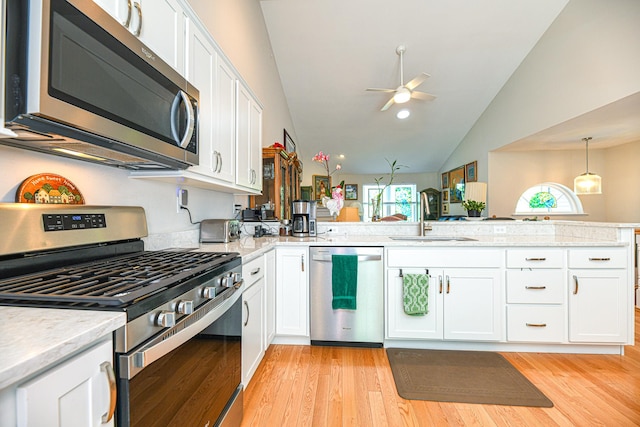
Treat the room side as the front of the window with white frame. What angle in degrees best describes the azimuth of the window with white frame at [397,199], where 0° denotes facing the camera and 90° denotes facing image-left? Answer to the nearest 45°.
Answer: approximately 0°

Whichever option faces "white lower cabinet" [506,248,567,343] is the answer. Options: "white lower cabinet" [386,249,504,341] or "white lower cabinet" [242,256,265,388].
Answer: "white lower cabinet" [242,256,265,388]

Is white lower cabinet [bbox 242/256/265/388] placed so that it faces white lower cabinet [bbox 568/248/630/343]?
yes

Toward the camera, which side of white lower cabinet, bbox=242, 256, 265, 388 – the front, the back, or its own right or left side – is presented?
right

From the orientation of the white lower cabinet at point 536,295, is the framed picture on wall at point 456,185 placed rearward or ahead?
rearward

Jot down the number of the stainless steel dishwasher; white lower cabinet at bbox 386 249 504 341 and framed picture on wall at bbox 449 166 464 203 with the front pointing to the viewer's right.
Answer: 0

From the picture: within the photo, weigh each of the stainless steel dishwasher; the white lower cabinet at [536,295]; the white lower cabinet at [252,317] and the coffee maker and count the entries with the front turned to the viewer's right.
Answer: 1

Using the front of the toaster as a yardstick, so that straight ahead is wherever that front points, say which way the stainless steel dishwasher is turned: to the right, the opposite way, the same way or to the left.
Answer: to the right

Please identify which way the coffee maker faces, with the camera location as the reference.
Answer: facing the viewer

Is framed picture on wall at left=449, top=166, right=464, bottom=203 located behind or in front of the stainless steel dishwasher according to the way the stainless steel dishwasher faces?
behind

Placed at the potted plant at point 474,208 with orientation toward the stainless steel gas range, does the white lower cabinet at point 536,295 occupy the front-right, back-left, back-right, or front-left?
front-left

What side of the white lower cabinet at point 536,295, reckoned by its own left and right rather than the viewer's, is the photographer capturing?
front

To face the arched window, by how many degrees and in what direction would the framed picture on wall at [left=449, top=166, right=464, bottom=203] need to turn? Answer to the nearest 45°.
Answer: approximately 135° to its left

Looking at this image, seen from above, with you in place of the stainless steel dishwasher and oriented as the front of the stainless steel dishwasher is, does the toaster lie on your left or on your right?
on your right

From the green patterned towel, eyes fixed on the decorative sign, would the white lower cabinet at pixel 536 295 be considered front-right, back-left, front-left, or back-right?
back-left

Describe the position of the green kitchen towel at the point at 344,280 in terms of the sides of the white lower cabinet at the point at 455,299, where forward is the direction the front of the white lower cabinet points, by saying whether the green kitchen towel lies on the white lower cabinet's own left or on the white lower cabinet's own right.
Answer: on the white lower cabinet's own right

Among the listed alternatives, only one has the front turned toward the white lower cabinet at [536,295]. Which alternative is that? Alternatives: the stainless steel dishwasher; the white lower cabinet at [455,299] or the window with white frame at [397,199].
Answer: the window with white frame

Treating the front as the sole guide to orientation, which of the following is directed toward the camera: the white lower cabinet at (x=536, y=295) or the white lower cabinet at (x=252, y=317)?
the white lower cabinet at (x=536, y=295)

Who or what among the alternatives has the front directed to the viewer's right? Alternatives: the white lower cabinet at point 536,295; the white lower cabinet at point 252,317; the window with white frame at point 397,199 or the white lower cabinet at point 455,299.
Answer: the white lower cabinet at point 252,317

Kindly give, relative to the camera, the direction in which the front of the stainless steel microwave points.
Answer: facing the viewer and to the right of the viewer

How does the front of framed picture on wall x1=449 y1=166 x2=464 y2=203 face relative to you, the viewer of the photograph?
facing the viewer and to the left of the viewer
